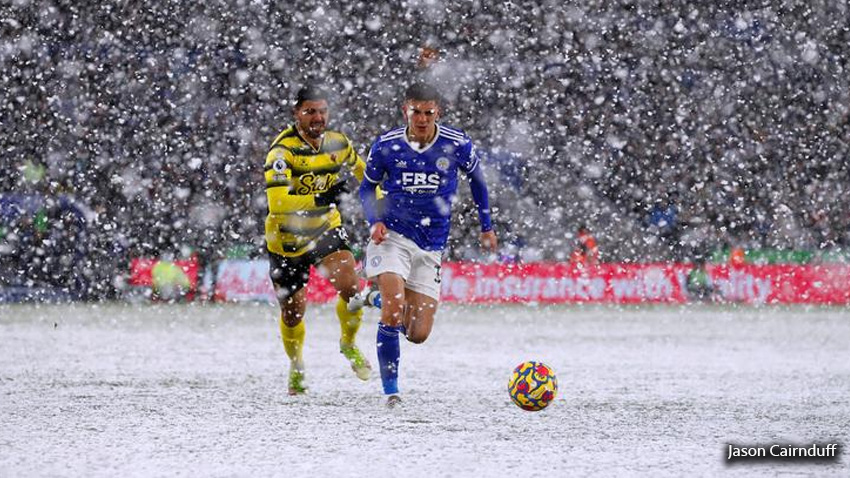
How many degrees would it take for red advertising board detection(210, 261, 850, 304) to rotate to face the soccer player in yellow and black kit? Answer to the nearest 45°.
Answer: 0° — it already faces them

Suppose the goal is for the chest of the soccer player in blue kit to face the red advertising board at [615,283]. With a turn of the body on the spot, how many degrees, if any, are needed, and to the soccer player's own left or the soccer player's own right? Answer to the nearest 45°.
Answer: approximately 180°

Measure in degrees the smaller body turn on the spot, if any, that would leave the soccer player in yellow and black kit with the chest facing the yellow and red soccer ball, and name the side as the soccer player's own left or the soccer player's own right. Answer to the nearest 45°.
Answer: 0° — they already face it

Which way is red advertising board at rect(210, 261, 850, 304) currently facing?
toward the camera

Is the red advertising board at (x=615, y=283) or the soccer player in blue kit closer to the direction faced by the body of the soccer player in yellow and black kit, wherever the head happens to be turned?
the soccer player in blue kit

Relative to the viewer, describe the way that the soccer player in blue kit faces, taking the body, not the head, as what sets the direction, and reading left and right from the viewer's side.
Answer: facing the viewer

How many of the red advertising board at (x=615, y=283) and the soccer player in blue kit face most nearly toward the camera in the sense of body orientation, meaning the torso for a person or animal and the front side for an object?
2

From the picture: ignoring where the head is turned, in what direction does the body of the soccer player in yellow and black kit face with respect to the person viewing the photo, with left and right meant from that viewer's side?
facing the viewer and to the right of the viewer

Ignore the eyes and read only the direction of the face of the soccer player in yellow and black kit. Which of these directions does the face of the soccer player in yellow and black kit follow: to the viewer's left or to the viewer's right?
to the viewer's right

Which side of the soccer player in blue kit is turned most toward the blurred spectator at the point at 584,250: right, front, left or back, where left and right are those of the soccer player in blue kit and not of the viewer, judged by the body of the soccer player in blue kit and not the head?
back

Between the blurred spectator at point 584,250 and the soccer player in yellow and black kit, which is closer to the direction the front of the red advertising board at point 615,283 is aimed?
the soccer player in yellow and black kit
